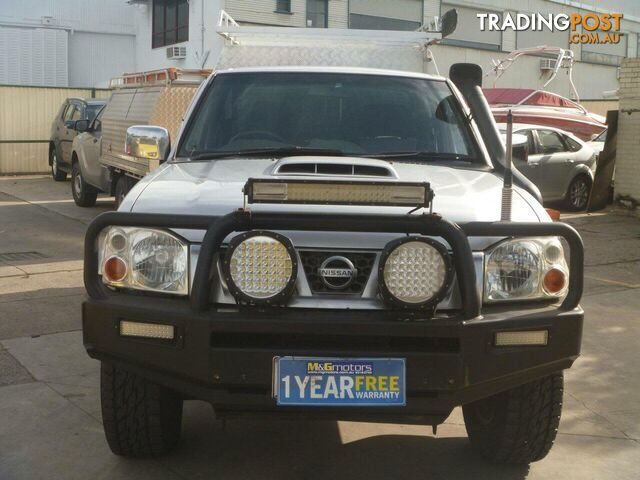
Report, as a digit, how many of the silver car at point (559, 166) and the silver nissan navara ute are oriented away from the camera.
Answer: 0

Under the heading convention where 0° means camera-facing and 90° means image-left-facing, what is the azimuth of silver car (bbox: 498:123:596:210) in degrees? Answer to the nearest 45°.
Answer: approximately 45°

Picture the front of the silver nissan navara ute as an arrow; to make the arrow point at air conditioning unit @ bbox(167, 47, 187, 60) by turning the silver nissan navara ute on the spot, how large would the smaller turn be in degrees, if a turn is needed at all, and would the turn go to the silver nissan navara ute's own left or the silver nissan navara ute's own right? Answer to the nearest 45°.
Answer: approximately 180°

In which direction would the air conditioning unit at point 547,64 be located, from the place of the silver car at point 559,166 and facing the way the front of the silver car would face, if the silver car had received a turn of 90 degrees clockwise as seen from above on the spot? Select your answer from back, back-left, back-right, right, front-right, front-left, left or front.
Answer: front-right

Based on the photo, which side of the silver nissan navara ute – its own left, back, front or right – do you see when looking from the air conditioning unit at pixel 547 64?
back

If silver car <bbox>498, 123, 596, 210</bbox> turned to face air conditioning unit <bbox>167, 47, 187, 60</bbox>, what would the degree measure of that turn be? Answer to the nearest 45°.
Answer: approximately 90° to its right

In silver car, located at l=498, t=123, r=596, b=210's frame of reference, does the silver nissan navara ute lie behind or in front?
in front

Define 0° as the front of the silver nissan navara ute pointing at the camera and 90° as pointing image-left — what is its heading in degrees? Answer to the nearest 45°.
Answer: approximately 0°
